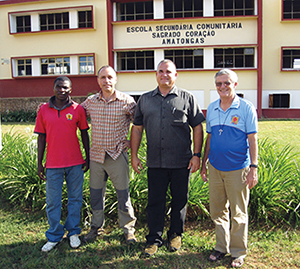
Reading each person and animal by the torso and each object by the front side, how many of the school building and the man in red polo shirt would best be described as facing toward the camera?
2

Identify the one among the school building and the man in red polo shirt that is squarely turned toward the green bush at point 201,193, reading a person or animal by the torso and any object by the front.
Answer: the school building

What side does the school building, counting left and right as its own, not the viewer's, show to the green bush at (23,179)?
front

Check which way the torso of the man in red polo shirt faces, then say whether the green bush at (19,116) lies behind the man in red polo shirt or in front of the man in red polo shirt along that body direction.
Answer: behind

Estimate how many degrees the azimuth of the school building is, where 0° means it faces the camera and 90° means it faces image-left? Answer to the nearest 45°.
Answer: approximately 0°

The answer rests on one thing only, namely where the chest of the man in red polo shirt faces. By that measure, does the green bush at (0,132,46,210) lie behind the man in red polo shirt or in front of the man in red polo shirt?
behind

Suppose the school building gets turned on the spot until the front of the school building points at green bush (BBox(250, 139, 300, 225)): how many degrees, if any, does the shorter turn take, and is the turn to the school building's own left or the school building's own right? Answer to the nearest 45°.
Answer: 0° — it already faces it

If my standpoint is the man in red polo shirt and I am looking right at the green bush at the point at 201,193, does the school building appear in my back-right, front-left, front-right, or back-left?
front-left

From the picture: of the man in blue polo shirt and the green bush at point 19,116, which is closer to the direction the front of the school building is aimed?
the man in blue polo shirt

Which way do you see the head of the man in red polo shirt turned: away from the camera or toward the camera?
toward the camera

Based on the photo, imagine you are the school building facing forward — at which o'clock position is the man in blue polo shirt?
The man in blue polo shirt is roughly at 12 o'clock from the school building.

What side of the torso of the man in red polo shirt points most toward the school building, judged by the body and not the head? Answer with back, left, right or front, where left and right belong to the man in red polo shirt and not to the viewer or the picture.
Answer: back

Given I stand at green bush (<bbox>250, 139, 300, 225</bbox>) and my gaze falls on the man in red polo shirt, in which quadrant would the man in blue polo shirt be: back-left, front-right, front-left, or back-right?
front-left

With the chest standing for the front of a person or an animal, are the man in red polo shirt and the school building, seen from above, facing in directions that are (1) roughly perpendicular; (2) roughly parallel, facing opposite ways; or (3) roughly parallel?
roughly parallel

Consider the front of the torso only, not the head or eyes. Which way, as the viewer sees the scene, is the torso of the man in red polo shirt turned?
toward the camera

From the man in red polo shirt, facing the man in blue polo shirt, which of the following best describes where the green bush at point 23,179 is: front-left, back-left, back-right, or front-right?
back-left
